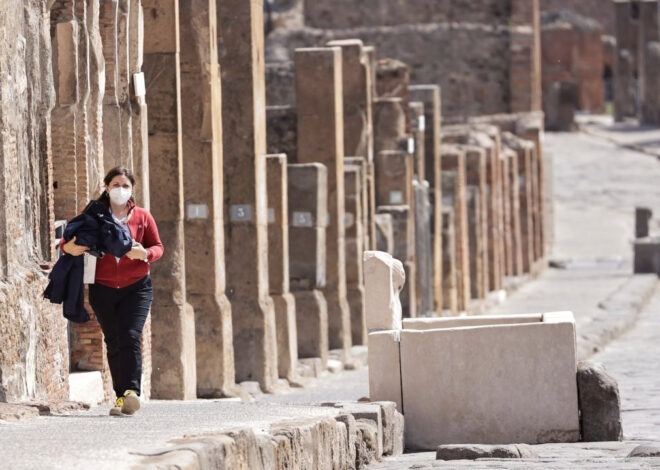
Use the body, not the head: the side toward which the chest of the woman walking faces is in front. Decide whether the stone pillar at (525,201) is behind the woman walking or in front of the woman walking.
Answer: behind

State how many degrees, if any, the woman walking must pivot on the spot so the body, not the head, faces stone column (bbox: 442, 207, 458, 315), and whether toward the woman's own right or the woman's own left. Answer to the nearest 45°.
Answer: approximately 180°

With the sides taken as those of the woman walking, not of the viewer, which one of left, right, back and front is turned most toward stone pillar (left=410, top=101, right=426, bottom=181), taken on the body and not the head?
back

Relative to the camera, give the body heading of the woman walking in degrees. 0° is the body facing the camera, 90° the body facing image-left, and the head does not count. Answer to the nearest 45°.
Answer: approximately 0°

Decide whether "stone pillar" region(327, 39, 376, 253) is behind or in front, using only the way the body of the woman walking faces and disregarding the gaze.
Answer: behind

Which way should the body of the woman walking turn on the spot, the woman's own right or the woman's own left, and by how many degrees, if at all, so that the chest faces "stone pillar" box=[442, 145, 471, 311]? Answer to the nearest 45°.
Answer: approximately 180°

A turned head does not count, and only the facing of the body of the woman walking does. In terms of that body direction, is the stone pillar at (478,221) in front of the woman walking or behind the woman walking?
behind

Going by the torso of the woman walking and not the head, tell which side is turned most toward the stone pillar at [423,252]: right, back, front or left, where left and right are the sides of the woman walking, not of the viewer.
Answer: back

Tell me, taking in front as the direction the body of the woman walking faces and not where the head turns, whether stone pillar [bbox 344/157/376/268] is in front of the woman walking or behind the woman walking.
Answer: behind

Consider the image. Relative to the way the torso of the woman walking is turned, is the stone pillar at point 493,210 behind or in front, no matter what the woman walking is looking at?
behind
